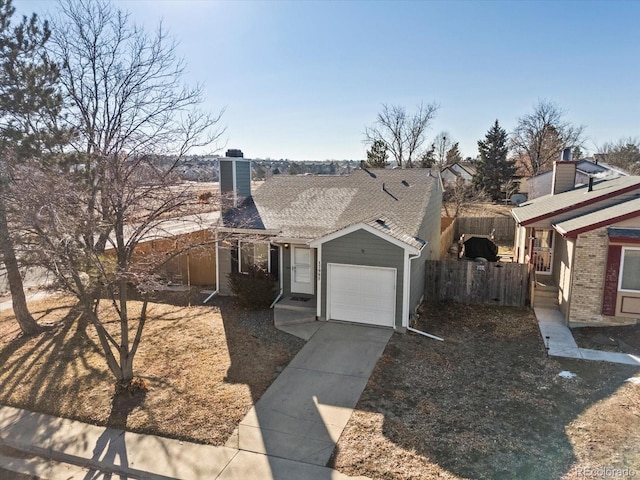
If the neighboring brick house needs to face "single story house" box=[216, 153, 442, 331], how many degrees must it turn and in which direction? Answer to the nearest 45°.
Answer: approximately 90° to its right

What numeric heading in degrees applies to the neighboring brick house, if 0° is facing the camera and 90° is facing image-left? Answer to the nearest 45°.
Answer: approximately 0°

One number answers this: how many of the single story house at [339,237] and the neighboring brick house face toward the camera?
2

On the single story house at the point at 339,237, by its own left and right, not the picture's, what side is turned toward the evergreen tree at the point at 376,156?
back

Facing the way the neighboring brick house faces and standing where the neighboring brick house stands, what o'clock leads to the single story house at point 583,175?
The single story house is roughly at 6 o'clock from the neighboring brick house.

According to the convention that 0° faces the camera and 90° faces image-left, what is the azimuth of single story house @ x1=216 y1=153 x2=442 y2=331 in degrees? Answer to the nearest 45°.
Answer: approximately 0°

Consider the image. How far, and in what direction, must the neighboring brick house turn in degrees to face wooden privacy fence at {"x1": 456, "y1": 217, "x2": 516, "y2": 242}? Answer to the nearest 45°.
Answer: approximately 180°

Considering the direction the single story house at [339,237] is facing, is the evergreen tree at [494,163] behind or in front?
behind

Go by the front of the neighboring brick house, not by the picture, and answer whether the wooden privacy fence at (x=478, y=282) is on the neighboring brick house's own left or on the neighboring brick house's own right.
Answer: on the neighboring brick house's own right

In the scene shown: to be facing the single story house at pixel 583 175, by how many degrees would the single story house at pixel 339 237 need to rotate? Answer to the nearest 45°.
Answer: approximately 135° to its left

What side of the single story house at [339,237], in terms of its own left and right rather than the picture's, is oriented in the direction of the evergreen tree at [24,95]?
right

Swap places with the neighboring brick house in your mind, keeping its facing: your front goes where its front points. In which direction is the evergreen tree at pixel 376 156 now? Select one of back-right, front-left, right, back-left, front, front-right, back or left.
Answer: back-right
